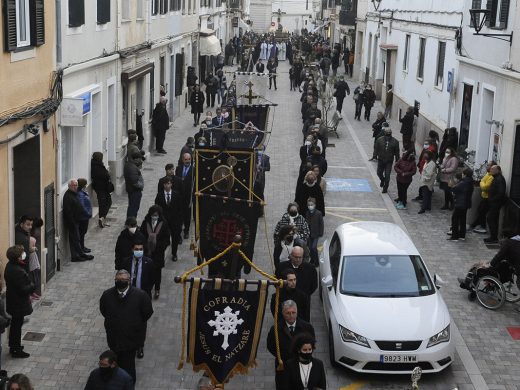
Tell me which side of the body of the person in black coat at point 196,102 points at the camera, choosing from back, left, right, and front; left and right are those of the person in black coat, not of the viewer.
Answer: front

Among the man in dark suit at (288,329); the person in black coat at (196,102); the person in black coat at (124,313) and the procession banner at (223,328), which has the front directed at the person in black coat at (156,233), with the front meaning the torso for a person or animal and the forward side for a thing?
the person in black coat at (196,102)

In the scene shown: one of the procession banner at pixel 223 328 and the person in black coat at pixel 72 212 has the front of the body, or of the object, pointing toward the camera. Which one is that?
the procession banner

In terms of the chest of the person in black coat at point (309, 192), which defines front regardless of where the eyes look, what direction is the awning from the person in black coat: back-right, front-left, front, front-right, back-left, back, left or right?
back

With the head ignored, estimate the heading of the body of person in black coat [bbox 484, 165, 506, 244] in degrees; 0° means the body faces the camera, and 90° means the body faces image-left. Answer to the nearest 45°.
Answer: approximately 90°

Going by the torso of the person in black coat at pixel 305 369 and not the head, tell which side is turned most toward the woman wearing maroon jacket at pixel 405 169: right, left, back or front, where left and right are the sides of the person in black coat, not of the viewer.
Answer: back

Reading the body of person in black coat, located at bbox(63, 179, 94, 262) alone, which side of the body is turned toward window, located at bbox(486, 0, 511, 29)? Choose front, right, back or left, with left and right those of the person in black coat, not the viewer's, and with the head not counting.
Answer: front

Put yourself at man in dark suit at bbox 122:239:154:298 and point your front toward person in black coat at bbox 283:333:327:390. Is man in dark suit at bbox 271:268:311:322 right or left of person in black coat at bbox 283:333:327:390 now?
left

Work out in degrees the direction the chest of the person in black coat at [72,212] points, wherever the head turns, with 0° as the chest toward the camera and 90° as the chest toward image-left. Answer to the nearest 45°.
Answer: approximately 270°

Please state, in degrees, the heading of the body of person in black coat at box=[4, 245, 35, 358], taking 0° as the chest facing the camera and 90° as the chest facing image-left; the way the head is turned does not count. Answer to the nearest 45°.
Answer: approximately 270°

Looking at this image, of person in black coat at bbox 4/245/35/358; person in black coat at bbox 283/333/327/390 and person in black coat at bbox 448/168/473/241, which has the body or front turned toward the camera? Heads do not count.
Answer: person in black coat at bbox 283/333/327/390

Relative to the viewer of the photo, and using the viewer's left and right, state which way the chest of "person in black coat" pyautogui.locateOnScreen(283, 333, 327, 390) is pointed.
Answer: facing the viewer

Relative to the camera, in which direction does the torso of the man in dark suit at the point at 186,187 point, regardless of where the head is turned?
toward the camera

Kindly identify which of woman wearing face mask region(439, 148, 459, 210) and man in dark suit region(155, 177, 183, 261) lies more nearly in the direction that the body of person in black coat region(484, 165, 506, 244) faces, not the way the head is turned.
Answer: the man in dark suit

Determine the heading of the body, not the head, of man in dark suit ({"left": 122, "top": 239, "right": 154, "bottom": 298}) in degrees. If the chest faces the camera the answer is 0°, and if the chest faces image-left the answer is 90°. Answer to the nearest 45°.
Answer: approximately 0°

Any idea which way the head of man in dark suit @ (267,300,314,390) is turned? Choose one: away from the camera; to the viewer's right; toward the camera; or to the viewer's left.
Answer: toward the camera

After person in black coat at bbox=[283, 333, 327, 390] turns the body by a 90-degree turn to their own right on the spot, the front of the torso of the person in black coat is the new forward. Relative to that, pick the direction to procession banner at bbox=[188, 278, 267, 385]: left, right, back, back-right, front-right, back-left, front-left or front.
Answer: front-right
